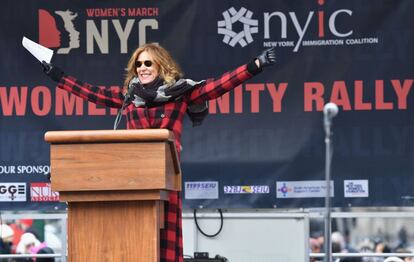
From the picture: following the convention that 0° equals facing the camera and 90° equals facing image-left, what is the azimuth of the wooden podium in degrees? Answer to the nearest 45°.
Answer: approximately 0°

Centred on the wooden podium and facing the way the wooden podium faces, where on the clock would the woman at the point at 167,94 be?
The woman is roughly at 7 o'clock from the wooden podium.
